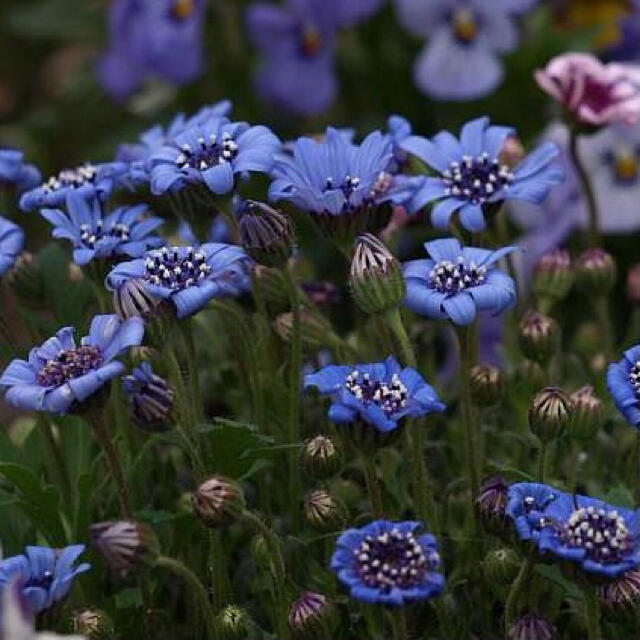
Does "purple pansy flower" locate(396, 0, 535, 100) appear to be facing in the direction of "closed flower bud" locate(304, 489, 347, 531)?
yes

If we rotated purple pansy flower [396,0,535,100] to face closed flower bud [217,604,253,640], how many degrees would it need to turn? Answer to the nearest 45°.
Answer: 0° — it already faces it

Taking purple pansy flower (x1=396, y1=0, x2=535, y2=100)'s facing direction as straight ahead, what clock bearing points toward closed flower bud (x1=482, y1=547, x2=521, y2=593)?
The closed flower bud is roughly at 12 o'clock from the purple pansy flower.

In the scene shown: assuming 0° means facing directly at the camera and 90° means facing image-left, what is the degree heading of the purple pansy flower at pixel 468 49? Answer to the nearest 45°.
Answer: approximately 0°

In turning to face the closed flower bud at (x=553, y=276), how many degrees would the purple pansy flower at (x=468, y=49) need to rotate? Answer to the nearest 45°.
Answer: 0° — it already faces it

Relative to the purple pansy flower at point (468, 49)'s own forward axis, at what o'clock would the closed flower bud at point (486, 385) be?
The closed flower bud is roughly at 12 o'clock from the purple pansy flower.

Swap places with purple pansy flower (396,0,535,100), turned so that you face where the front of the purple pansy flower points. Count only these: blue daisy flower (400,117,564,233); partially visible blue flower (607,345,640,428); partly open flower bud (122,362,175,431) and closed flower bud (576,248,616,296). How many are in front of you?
4

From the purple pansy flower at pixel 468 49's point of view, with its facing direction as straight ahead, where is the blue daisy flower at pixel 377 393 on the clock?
The blue daisy flower is roughly at 12 o'clock from the purple pansy flower.
